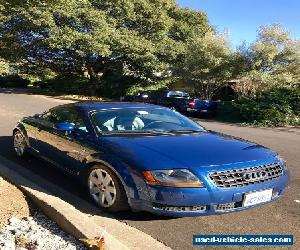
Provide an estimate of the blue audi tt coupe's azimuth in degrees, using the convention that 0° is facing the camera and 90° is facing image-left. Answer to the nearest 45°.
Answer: approximately 315°

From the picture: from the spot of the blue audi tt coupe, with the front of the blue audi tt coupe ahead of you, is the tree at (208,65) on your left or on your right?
on your left

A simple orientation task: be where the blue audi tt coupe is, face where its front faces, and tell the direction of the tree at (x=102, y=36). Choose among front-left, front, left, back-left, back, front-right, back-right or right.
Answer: back-left

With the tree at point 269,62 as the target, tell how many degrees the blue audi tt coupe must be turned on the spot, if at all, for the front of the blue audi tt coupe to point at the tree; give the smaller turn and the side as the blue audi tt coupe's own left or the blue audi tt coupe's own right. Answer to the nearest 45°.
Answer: approximately 135° to the blue audi tt coupe's own left

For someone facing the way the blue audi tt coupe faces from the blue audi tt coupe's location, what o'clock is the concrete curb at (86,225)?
The concrete curb is roughly at 3 o'clock from the blue audi tt coupe.

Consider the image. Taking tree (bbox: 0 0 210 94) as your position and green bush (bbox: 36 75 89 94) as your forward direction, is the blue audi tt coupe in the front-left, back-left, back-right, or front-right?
back-left

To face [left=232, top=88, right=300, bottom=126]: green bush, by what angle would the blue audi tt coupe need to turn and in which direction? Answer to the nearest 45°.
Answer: approximately 135° to its left

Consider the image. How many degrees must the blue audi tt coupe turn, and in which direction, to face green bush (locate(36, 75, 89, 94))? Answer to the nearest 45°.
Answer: approximately 135° to its left
